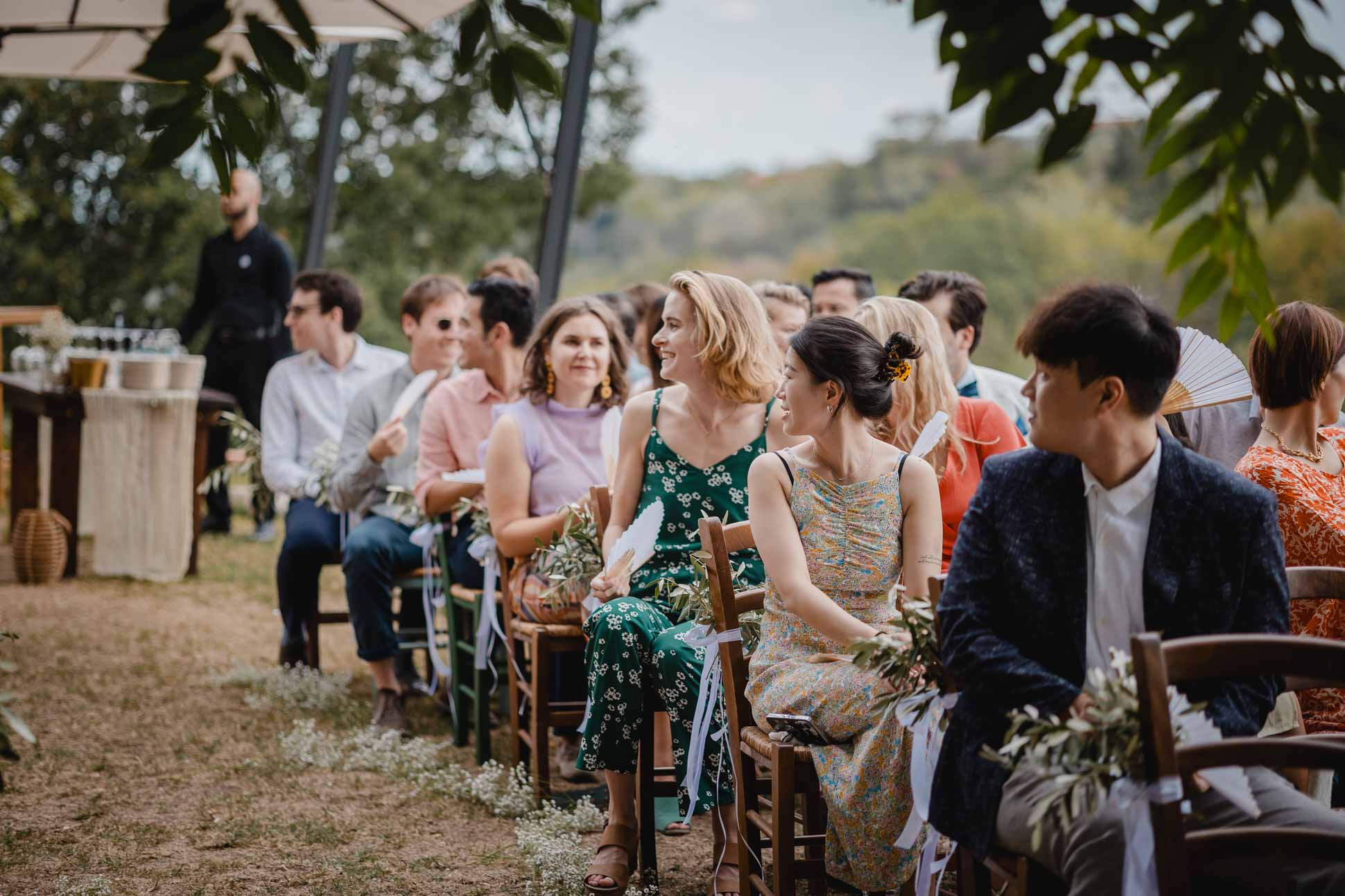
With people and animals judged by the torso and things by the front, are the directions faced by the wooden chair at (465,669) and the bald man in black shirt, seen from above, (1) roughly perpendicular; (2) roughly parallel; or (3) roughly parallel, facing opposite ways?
roughly perpendicular

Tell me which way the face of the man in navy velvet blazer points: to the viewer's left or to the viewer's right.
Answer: to the viewer's left

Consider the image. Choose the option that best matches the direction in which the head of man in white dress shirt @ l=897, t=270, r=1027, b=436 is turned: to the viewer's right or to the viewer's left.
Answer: to the viewer's left
